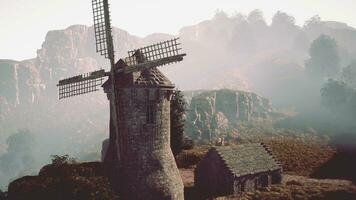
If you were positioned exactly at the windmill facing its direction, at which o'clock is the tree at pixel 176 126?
The tree is roughly at 5 o'clock from the windmill.

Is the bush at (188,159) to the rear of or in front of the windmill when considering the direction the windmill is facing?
to the rear

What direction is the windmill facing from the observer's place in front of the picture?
facing the viewer and to the left of the viewer

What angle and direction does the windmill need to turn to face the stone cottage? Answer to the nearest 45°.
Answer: approximately 180°
